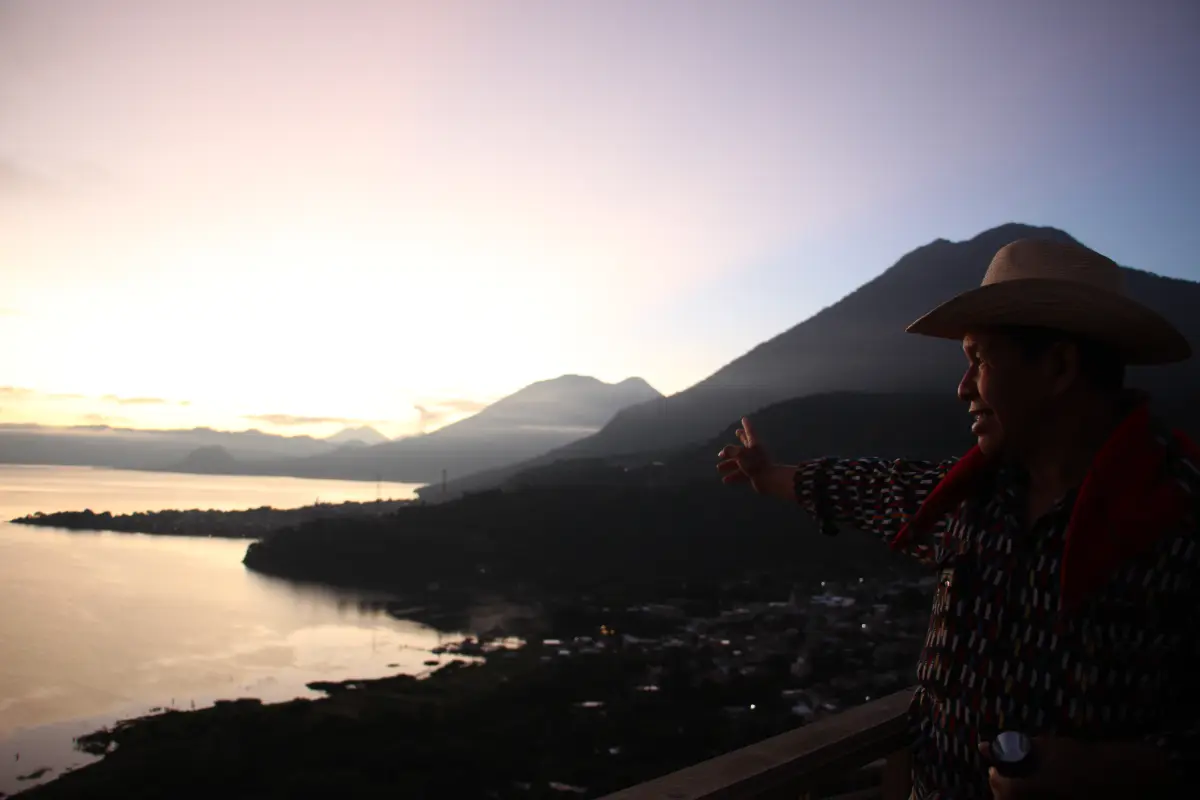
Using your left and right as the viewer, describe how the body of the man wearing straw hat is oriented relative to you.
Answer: facing the viewer and to the left of the viewer

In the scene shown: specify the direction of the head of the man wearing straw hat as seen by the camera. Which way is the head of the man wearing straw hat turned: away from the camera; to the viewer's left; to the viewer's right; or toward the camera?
to the viewer's left
